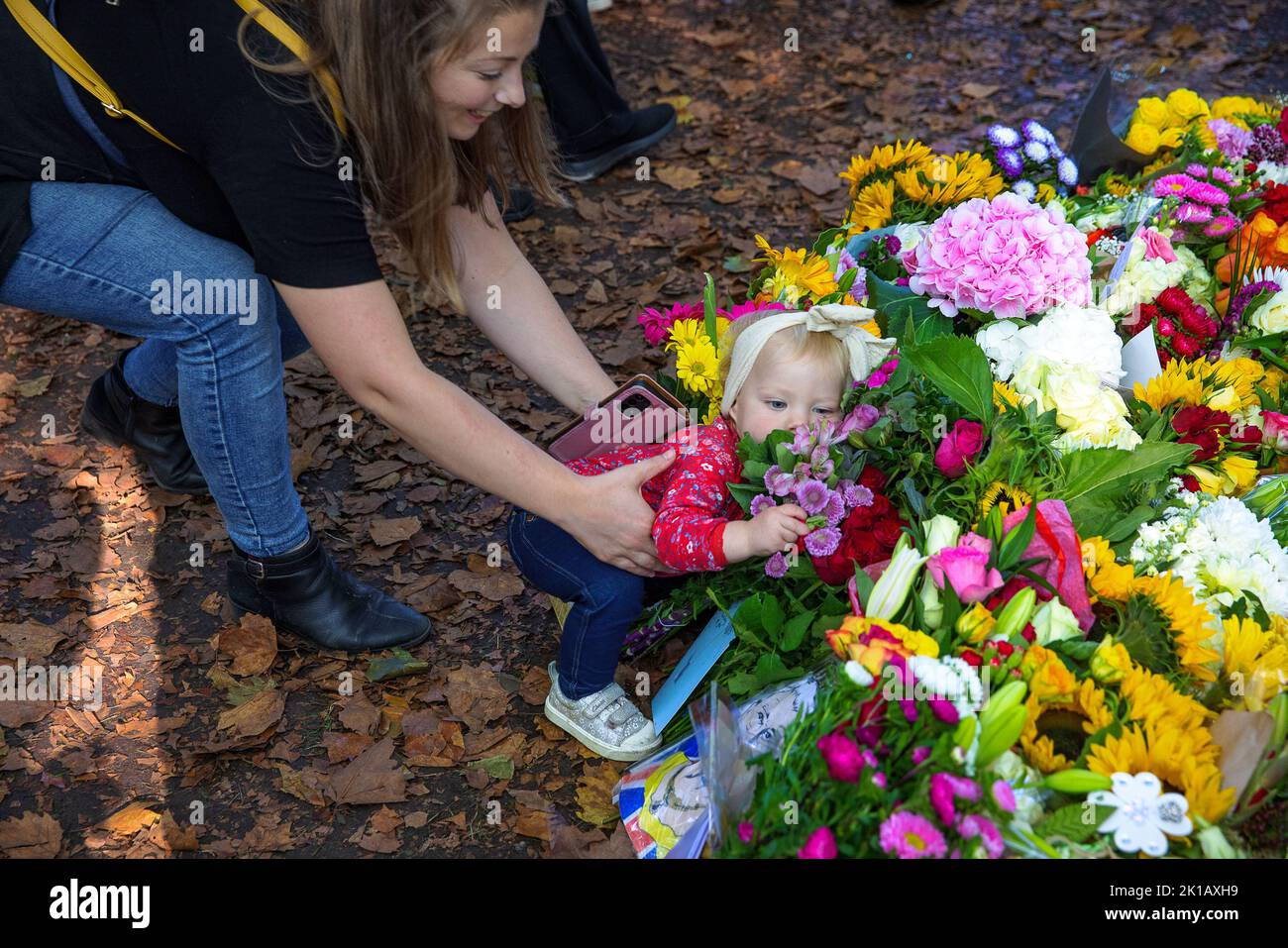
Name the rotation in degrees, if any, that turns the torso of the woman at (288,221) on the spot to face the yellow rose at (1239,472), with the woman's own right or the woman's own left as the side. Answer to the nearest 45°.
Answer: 0° — they already face it

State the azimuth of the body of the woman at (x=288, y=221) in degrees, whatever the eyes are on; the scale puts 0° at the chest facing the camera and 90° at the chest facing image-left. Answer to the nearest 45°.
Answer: approximately 270°

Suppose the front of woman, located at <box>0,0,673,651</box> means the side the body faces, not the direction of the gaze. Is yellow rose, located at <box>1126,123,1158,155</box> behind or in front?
in front

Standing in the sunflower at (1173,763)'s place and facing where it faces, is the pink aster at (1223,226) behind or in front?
behind

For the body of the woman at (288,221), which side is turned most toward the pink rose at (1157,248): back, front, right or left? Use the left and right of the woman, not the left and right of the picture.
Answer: front

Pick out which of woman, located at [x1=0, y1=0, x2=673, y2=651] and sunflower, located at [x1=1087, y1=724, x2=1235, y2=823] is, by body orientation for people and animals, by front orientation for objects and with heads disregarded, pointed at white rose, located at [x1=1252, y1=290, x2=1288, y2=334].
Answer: the woman

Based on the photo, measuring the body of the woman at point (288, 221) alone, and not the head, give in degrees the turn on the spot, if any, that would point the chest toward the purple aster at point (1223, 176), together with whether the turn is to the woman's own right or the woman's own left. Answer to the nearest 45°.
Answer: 0° — they already face it
